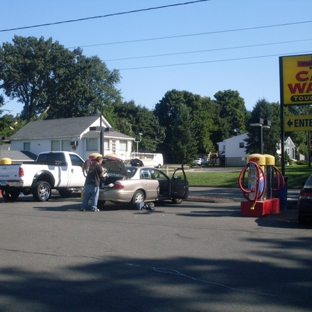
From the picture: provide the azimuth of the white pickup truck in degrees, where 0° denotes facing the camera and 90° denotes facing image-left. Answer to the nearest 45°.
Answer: approximately 225°

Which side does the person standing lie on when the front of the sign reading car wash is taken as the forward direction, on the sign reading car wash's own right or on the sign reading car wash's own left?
on the sign reading car wash's own right

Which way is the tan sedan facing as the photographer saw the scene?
facing away from the viewer and to the right of the viewer

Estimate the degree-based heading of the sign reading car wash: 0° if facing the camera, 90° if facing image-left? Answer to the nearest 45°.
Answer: approximately 0°

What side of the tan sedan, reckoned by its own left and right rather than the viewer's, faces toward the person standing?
back

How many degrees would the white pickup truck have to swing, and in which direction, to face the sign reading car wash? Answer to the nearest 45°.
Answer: approximately 45° to its right

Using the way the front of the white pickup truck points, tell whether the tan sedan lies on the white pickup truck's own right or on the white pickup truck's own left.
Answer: on the white pickup truck's own right

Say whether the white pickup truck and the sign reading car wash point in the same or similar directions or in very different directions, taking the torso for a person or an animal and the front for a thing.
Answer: very different directions
